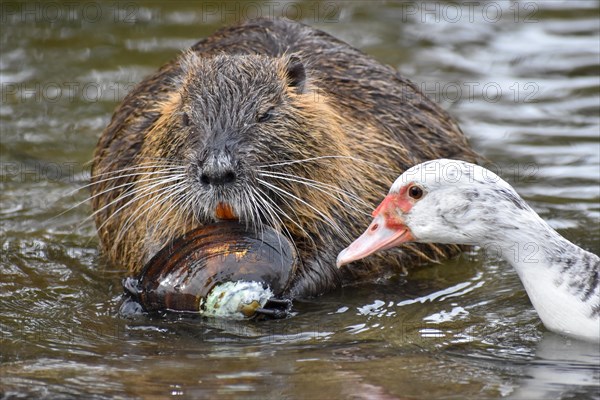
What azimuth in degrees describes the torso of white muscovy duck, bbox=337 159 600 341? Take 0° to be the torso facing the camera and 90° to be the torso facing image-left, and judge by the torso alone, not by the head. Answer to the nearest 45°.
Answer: approximately 90°

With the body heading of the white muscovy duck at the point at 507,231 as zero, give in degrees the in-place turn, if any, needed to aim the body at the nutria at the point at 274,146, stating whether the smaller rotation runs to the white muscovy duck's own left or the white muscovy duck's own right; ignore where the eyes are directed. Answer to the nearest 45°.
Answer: approximately 45° to the white muscovy duck's own right
